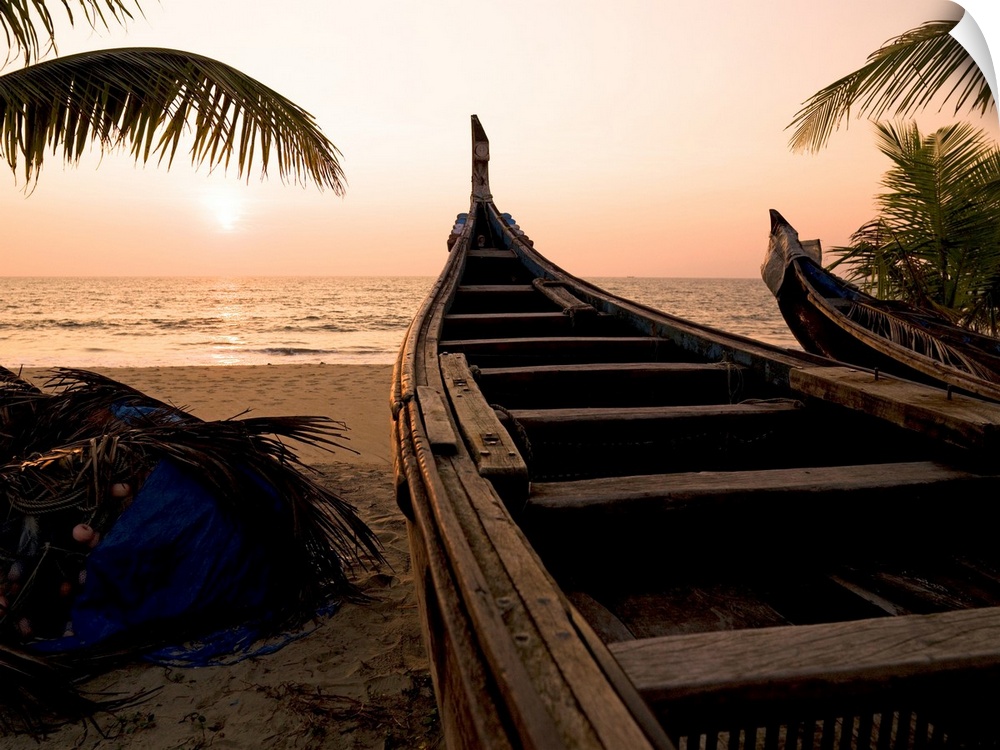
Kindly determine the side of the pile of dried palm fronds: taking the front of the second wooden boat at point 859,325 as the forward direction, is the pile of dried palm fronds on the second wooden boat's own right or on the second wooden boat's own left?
on the second wooden boat's own left

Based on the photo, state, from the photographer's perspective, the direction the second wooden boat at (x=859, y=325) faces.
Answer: facing away from the viewer and to the left of the viewer
